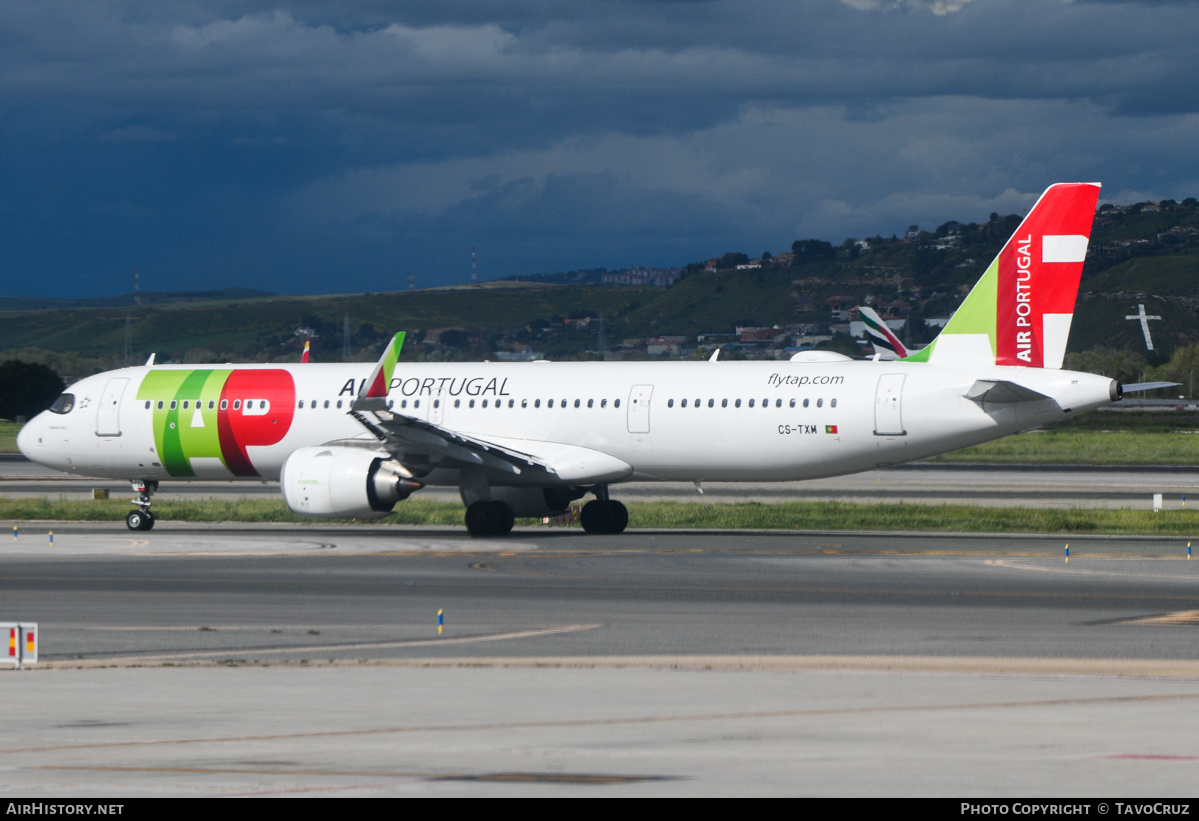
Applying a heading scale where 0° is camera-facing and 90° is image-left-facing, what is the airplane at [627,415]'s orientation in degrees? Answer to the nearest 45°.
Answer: approximately 90°

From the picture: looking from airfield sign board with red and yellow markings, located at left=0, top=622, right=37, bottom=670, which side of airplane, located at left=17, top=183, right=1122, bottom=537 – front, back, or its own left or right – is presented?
left
